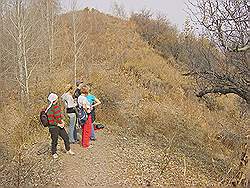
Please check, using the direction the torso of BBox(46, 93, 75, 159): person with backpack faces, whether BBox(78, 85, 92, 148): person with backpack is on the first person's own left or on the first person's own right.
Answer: on the first person's own left
